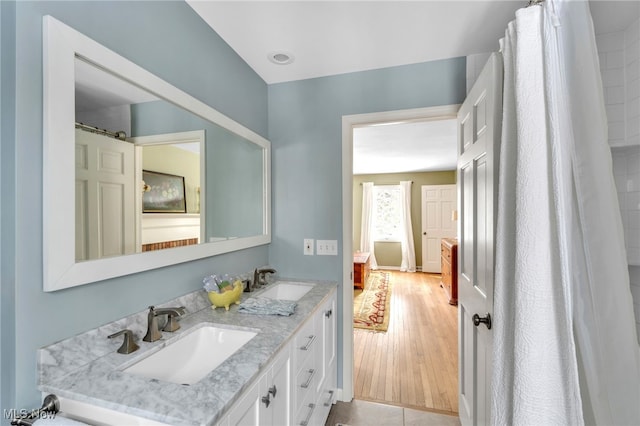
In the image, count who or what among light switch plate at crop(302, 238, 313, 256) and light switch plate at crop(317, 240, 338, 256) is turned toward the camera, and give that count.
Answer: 2

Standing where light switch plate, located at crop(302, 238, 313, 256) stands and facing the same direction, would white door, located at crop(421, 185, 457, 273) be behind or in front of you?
behind

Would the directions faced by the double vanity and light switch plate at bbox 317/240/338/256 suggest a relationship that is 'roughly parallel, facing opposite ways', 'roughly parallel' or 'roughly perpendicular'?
roughly perpendicular

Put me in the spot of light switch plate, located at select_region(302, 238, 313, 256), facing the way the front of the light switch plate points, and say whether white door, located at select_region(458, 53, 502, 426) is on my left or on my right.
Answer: on my left

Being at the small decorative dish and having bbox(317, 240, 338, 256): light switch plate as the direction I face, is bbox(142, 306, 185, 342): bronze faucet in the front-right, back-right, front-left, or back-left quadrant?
back-right

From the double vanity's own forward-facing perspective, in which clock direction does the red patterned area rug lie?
The red patterned area rug is roughly at 9 o'clock from the double vanity.

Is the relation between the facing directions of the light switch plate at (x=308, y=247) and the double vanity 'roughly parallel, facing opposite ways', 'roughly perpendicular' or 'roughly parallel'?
roughly perpendicular

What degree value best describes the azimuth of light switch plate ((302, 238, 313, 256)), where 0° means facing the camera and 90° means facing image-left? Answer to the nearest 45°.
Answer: approximately 0°
